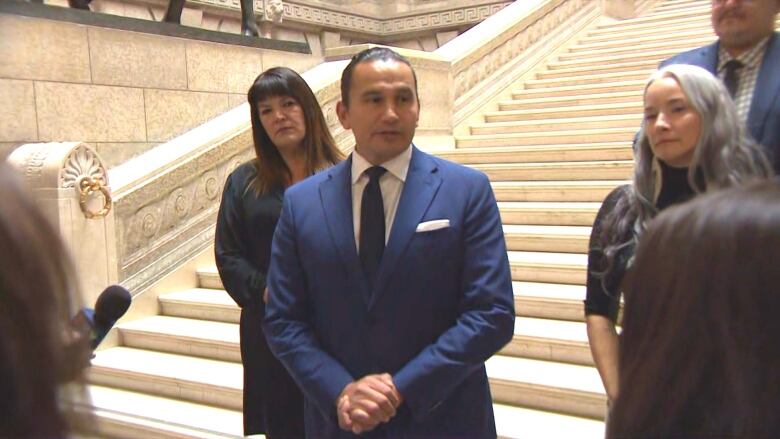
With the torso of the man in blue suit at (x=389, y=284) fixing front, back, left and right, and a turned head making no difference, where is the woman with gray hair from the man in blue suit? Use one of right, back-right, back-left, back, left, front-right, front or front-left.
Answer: left

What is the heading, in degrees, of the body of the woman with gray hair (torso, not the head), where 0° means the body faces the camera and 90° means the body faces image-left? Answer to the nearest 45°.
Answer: approximately 45°

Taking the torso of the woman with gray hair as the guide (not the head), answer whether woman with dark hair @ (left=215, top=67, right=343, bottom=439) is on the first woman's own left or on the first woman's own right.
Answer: on the first woman's own right

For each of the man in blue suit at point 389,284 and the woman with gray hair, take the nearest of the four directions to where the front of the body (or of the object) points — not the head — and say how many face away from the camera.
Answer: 0

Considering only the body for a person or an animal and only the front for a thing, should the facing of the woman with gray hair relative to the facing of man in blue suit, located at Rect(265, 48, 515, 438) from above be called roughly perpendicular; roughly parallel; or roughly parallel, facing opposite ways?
roughly parallel

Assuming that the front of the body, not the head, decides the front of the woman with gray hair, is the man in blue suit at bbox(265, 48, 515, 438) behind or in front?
in front

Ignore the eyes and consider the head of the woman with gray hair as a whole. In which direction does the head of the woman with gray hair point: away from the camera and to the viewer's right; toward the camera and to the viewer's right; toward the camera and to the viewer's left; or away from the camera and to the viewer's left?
toward the camera and to the viewer's left

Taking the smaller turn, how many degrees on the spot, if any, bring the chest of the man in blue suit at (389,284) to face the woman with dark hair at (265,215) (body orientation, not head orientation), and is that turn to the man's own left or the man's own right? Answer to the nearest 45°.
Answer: approximately 135° to the man's own right

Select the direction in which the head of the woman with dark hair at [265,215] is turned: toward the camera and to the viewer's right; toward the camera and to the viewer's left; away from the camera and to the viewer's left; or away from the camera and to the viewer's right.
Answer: toward the camera and to the viewer's right

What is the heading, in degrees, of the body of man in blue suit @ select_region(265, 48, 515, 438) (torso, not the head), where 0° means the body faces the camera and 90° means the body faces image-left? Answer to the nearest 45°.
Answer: approximately 0°

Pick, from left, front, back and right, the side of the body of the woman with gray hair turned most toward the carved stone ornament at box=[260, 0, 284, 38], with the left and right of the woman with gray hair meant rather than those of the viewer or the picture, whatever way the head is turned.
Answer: right

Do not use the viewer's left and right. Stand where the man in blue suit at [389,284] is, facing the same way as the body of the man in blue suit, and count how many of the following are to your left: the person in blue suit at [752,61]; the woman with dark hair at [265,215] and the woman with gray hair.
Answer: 2
